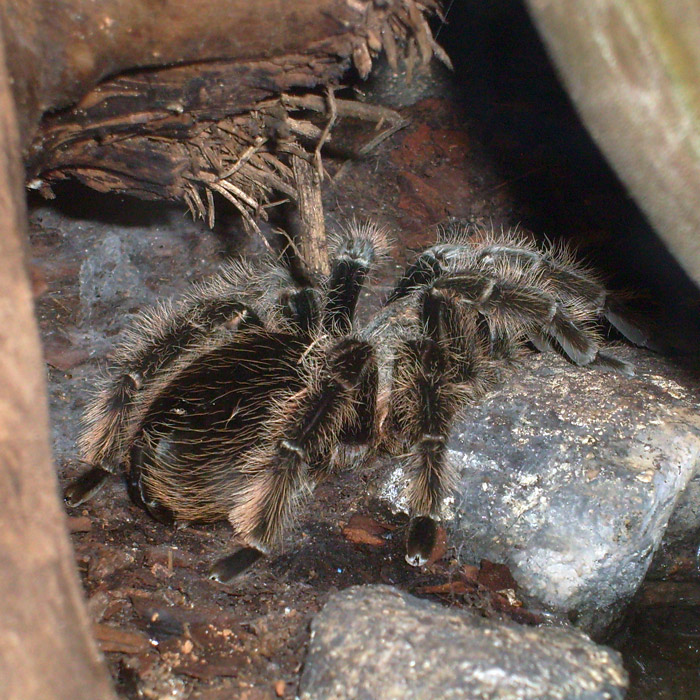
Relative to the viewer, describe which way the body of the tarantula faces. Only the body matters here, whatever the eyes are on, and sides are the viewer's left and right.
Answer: facing away from the viewer and to the right of the viewer

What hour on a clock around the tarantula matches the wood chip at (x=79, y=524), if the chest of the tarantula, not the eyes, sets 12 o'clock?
The wood chip is roughly at 7 o'clock from the tarantula.

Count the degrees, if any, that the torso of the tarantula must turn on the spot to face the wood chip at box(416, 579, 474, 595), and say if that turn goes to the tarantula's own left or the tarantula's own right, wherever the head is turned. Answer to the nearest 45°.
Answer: approximately 90° to the tarantula's own right

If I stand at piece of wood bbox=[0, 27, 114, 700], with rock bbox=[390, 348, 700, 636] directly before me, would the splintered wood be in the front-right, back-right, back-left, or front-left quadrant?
front-left
